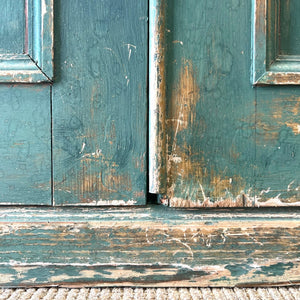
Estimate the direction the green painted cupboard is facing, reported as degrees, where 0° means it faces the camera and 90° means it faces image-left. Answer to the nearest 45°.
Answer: approximately 0°
